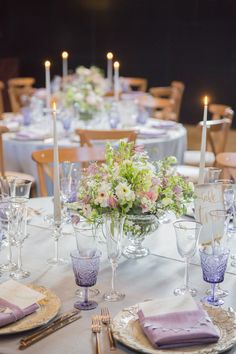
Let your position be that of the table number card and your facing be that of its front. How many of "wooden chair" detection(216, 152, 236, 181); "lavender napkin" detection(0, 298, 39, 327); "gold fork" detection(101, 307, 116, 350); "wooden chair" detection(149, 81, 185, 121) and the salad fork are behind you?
2

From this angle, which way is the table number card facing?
toward the camera

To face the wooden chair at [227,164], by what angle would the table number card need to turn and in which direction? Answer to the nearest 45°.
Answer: approximately 180°

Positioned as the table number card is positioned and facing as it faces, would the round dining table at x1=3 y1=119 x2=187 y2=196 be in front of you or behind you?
behind

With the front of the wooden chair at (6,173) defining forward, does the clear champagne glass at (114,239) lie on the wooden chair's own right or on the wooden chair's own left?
on the wooden chair's own right

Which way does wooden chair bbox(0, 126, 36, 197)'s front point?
to the viewer's right

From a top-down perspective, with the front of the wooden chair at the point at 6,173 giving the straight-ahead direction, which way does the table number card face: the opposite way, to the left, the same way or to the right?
to the right

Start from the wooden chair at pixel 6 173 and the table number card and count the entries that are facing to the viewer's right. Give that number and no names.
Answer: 1

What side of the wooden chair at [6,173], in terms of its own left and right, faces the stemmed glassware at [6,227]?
right

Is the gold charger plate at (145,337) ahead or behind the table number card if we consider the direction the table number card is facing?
ahead

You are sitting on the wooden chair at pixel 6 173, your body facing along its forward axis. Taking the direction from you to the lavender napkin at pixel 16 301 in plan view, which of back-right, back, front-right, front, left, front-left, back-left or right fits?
right
